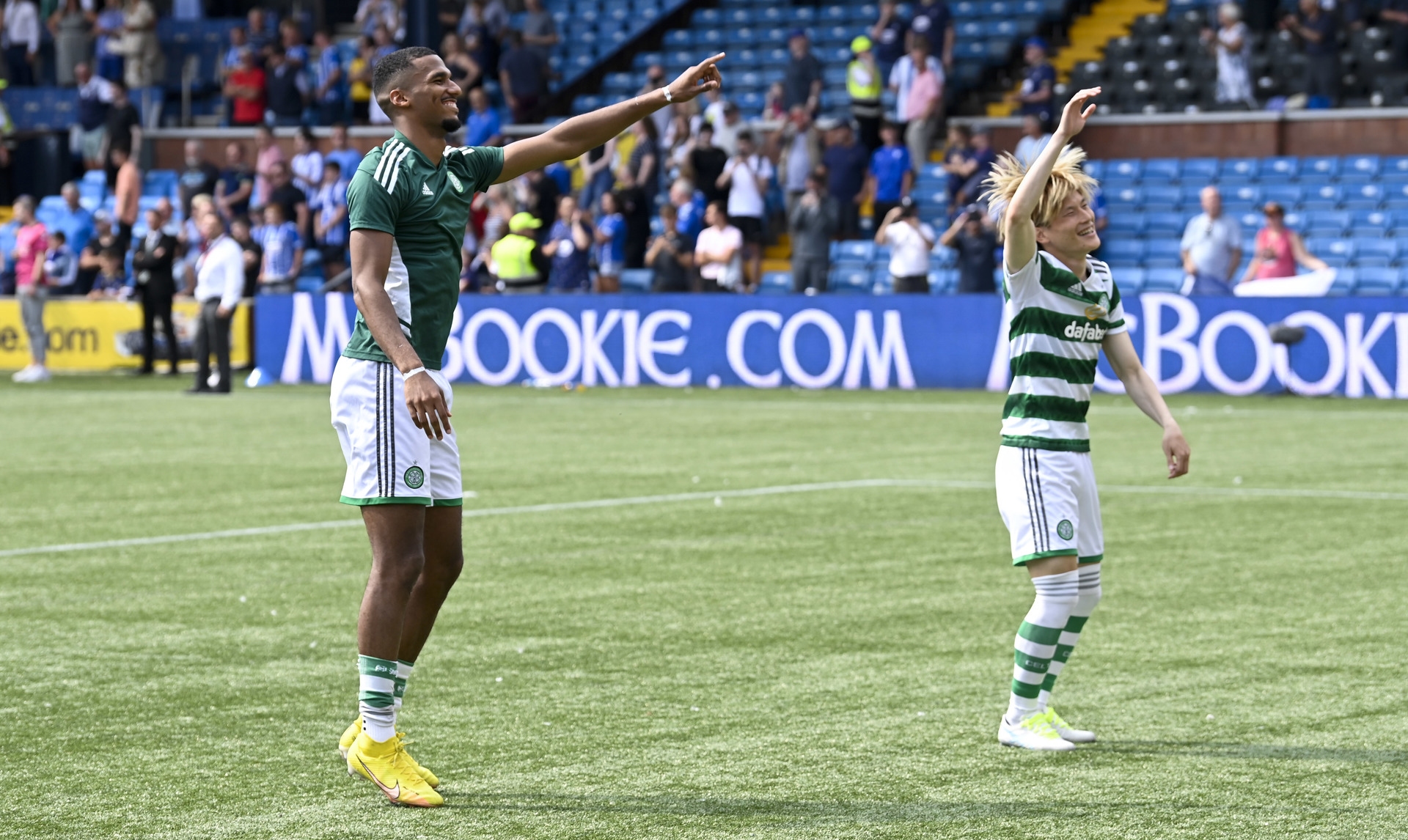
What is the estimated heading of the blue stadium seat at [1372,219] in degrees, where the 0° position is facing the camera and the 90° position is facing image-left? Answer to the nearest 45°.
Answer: approximately 0°

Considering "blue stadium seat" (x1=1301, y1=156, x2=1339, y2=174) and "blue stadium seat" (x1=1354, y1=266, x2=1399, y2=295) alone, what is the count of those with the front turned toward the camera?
2

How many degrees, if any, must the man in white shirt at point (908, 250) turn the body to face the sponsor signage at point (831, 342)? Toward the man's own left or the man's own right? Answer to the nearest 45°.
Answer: approximately 45° to the man's own right

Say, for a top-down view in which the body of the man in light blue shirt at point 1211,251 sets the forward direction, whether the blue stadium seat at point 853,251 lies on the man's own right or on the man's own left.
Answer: on the man's own right

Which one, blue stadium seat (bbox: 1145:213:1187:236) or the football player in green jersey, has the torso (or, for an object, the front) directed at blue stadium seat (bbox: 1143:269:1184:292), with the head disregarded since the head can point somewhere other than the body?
blue stadium seat (bbox: 1145:213:1187:236)
